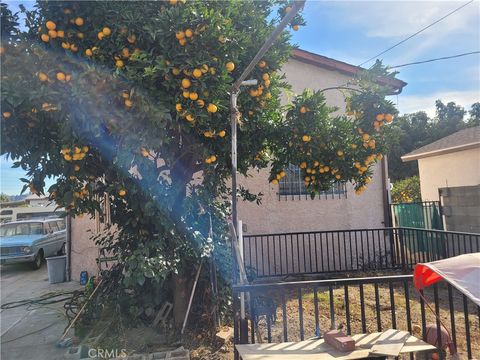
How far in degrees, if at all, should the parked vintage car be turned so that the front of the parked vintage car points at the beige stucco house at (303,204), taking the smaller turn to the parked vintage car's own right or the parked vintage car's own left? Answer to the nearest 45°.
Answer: approximately 90° to the parked vintage car's own left

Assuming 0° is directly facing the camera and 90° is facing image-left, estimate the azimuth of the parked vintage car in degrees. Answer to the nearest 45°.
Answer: approximately 45°

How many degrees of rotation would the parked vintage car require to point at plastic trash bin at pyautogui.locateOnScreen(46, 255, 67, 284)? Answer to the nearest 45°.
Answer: approximately 45° to its left

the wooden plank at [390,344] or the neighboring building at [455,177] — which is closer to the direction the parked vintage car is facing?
the wooden plank

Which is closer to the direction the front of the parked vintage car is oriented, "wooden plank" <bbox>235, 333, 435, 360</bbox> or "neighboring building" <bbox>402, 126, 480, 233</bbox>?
the wooden plank

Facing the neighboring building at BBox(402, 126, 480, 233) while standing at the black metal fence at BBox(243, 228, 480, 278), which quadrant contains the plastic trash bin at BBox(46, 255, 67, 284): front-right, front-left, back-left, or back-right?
back-left

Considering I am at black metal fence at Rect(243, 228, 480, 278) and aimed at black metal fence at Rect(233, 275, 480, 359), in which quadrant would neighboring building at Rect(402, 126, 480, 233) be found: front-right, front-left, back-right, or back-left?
back-left

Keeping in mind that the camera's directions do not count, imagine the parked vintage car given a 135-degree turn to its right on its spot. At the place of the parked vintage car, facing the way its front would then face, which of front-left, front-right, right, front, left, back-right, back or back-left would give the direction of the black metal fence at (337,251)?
back-right

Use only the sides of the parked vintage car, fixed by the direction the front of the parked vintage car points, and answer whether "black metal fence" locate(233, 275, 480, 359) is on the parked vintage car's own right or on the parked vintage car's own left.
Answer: on the parked vintage car's own left
